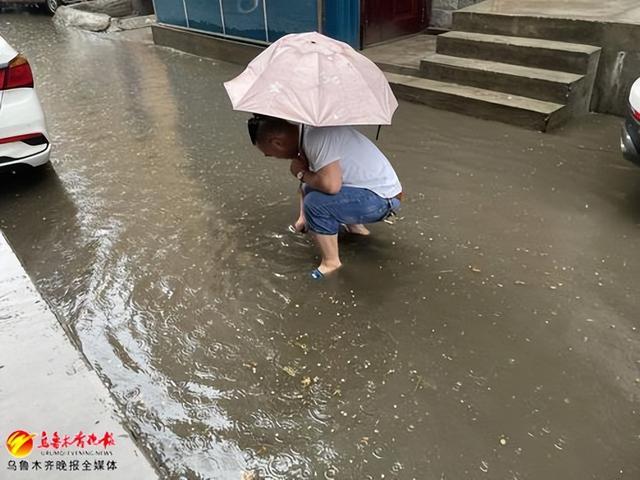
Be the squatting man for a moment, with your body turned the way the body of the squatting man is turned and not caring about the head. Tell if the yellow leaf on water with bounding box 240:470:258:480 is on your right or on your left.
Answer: on your left

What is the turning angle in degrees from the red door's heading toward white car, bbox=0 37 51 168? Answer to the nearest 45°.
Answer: approximately 90° to its right

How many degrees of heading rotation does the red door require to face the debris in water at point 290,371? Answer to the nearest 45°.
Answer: approximately 45° to its right

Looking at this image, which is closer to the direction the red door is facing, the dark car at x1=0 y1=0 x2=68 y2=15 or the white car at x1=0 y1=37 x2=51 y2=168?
the white car

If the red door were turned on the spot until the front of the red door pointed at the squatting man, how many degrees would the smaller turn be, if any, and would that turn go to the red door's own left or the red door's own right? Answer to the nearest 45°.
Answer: approximately 45° to the red door's own right

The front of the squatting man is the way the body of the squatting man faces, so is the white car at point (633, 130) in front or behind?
behind

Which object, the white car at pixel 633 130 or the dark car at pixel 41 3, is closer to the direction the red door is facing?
the white car

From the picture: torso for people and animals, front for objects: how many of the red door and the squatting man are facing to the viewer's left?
1

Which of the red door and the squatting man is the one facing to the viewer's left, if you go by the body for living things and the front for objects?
the squatting man

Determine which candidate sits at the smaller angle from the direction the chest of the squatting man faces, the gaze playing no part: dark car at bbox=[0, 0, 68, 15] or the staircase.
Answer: the dark car

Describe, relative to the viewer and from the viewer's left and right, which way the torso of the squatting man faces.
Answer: facing to the left of the viewer
